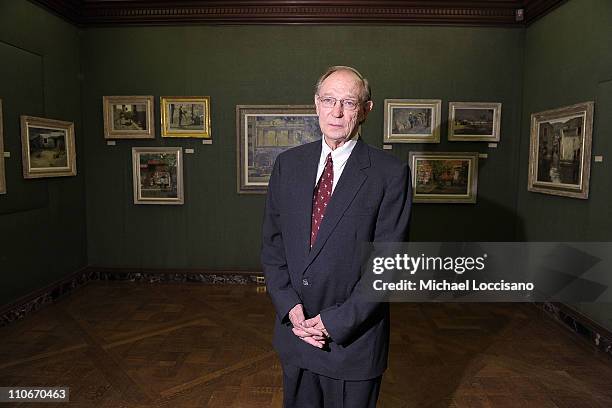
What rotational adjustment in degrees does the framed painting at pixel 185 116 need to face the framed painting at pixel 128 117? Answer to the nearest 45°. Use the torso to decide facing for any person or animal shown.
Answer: approximately 90° to its right

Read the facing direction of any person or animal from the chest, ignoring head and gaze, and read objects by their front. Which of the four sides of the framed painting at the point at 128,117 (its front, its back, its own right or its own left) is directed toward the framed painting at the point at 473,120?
left

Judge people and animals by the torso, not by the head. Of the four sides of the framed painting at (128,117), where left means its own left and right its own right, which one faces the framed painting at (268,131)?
left

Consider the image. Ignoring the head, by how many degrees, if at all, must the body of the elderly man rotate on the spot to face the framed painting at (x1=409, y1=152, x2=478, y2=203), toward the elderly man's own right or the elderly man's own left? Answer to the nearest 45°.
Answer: approximately 135° to the elderly man's own right

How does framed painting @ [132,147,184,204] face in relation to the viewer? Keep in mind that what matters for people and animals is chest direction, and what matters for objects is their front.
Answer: toward the camera

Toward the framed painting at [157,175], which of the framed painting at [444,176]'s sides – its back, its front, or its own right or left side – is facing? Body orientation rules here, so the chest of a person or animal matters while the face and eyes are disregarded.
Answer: right

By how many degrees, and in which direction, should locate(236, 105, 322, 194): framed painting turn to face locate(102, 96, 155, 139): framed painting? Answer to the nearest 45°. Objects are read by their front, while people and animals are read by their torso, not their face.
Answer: approximately 90° to its right

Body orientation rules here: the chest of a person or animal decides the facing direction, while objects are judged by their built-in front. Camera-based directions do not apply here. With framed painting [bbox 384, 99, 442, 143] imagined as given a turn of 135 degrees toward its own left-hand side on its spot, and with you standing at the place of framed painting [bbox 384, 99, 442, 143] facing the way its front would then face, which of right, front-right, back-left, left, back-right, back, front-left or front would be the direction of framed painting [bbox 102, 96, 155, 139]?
back-left

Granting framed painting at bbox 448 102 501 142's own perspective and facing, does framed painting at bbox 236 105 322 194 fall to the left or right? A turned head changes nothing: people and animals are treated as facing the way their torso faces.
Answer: on its right

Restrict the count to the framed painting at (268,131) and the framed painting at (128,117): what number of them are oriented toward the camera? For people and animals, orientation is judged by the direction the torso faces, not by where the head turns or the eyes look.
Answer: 2

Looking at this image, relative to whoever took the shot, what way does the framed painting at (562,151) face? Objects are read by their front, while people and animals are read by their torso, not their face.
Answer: facing the viewer and to the left of the viewer

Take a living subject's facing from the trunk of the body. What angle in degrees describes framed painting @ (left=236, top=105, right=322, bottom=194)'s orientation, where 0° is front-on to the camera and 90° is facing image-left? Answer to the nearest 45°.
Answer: approximately 0°

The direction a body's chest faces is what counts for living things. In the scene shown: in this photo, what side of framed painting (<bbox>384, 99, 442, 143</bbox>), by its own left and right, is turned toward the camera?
front
